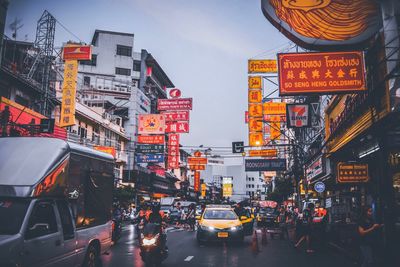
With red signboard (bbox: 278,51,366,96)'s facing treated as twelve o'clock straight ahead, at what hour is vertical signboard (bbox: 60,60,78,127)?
The vertical signboard is roughly at 4 o'clock from the red signboard.

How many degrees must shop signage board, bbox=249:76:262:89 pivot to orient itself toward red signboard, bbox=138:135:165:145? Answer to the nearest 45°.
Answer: approximately 135° to its right

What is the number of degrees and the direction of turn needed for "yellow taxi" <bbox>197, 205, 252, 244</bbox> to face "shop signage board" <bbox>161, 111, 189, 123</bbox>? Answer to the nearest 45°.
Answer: approximately 180°

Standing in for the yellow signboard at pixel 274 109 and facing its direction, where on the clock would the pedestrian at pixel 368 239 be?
The pedestrian is roughly at 12 o'clock from the yellow signboard.
